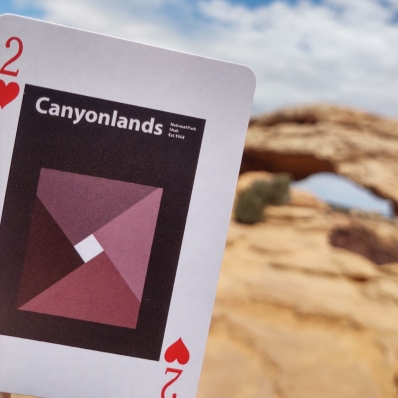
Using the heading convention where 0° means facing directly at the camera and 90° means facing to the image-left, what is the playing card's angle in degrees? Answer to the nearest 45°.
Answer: approximately 0°

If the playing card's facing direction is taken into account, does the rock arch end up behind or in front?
behind
